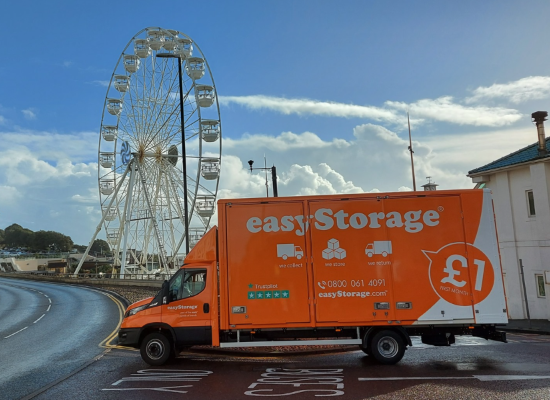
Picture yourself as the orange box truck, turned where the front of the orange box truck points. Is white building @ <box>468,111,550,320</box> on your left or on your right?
on your right

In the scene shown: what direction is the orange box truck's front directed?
to the viewer's left
